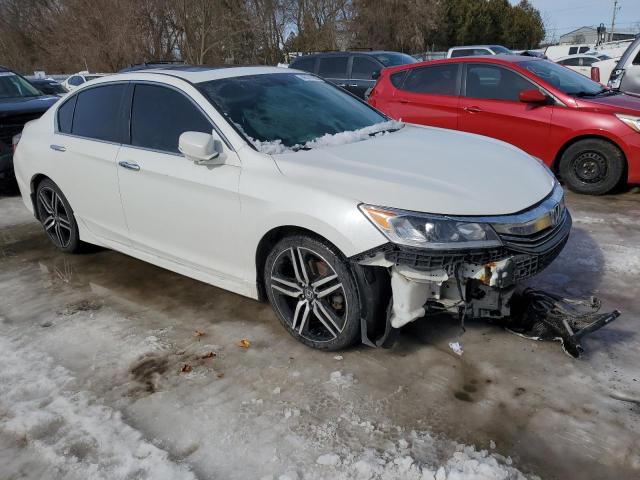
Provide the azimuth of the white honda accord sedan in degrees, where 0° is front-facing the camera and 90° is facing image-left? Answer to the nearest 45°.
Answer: approximately 315°

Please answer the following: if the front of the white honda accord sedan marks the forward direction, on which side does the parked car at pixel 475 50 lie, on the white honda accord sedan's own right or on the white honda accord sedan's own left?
on the white honda accord sedan's own left

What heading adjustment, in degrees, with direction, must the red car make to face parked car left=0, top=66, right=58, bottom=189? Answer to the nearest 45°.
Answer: approximately 135° to its right
